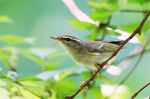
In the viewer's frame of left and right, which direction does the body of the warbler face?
facing to the left of the viewer
